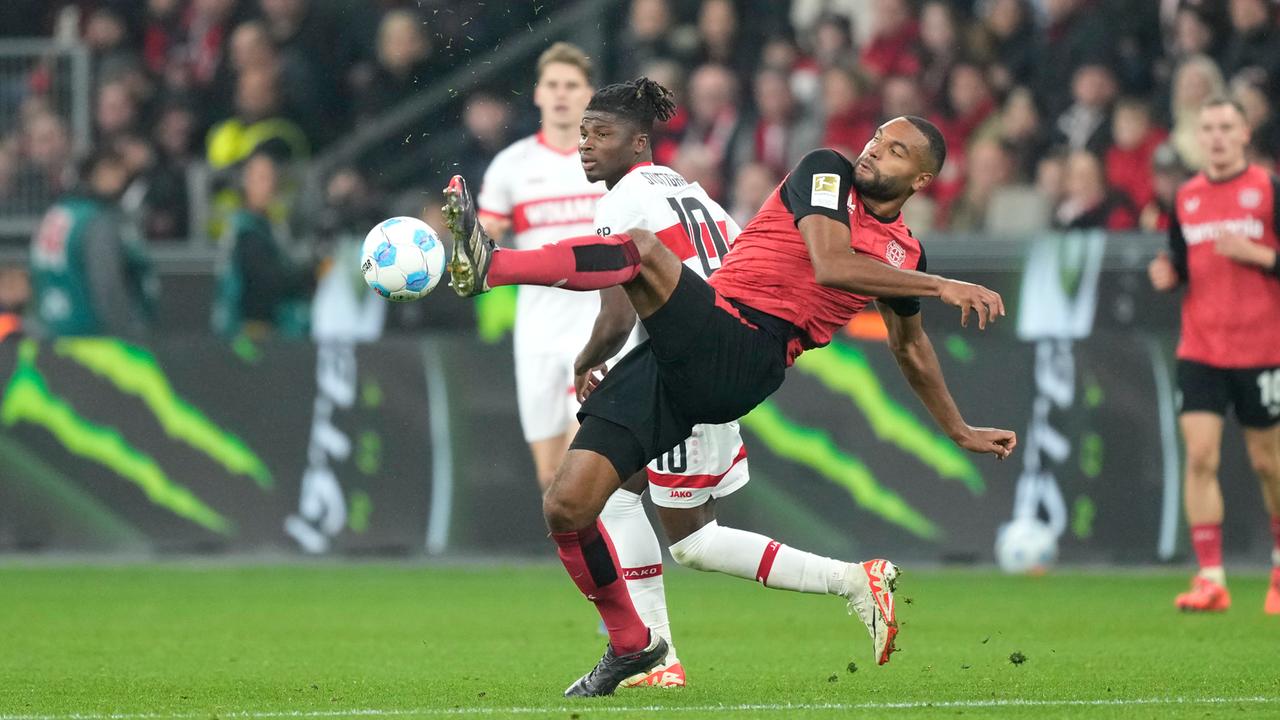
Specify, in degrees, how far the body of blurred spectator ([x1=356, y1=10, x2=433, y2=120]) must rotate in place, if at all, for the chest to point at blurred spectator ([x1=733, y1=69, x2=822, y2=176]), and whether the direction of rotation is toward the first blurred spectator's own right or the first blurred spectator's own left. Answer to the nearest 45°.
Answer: approximately 45° to the first blurred spectator's own left

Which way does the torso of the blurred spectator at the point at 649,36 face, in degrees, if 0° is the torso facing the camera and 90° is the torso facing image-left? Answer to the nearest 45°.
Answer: approximately 0°

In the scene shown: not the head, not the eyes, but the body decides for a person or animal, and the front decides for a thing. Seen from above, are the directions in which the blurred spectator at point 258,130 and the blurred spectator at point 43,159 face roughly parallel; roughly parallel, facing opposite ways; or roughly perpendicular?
roughly parallel

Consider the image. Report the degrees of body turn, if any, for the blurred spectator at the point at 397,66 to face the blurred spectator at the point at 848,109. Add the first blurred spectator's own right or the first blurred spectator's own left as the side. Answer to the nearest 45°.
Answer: approximately 45° to the first blurred spectator's own left

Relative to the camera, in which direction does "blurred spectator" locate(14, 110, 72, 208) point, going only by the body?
toward the camera

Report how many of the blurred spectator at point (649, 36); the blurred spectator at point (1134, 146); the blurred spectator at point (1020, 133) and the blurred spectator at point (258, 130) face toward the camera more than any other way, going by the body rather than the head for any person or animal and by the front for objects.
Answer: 4

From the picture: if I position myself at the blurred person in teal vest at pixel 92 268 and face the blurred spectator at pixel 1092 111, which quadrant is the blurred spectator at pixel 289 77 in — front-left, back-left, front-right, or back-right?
front-left

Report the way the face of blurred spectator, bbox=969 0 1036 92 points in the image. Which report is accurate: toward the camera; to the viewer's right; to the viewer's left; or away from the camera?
toward the camera

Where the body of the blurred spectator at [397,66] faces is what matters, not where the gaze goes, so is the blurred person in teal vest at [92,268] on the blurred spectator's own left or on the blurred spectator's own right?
on the blurred spectator's own right

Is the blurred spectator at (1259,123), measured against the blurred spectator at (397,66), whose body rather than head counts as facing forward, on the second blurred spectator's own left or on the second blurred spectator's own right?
on the second blurred spectator's own left

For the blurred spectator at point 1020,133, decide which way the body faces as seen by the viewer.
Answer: toward the camera

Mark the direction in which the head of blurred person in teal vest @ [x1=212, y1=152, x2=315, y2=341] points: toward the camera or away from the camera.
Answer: toward the camera

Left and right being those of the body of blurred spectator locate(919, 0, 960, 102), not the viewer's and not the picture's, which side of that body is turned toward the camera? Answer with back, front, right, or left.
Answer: front

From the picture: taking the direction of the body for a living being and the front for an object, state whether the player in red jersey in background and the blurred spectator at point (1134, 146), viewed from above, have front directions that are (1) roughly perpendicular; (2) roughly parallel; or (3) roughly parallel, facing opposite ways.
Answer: roughly parallel

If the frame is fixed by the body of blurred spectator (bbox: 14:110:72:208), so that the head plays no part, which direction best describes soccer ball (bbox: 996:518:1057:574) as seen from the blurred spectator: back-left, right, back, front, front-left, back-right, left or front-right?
front-left
